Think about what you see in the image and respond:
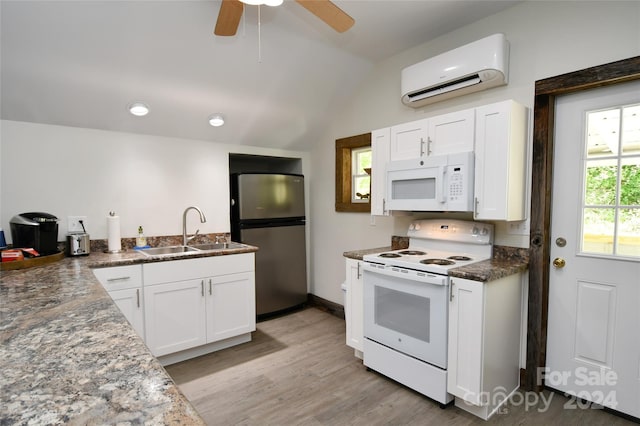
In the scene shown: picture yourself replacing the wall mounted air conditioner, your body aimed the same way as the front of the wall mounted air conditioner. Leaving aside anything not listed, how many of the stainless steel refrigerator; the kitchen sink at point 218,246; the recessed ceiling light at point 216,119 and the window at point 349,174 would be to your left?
0

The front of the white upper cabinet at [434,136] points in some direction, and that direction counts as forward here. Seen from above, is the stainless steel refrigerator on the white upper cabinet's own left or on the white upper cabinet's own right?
on the white upper cabinet's own right

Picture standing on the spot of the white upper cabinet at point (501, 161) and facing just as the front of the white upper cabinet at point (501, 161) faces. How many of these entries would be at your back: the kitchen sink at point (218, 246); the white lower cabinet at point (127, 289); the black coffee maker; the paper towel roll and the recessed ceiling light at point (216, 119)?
0

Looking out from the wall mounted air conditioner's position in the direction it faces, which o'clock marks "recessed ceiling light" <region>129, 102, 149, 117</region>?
The recessed ceiling light is roughly at 1 o'clock from the wall mounted air conditioner.

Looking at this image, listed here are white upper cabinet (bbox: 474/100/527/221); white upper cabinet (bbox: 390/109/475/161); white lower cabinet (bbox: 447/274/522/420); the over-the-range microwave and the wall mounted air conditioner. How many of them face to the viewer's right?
0

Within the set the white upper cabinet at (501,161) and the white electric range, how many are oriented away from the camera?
0

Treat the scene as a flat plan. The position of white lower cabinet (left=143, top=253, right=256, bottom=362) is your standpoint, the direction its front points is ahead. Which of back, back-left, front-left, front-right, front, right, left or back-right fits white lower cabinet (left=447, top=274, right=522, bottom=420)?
front

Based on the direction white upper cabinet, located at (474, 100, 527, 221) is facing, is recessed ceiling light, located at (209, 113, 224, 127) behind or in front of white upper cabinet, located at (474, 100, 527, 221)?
in front

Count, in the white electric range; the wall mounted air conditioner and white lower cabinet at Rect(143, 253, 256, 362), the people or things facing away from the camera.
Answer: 0

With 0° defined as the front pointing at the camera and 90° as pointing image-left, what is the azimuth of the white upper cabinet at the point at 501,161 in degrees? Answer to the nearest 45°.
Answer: approximately 45°

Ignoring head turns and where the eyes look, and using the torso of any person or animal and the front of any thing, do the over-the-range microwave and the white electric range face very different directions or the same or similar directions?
same or similar directions

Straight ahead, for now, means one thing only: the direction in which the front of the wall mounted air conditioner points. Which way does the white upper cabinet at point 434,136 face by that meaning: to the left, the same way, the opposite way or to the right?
the same way

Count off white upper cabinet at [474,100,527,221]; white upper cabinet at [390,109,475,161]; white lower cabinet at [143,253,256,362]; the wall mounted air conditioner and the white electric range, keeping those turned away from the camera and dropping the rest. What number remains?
0

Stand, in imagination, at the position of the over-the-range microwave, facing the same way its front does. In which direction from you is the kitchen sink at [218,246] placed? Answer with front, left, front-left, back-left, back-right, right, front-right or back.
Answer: front-right

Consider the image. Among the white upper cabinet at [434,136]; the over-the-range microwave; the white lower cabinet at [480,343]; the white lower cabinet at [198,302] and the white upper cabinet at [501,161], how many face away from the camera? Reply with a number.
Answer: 0

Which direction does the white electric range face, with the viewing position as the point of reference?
facing the viewer and to the left of the viewer

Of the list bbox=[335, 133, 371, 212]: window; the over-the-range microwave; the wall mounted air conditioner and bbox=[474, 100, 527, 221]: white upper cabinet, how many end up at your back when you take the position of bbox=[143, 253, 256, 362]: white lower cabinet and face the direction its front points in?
0

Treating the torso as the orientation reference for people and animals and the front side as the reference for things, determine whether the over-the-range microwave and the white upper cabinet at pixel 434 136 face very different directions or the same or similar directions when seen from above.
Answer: same or similar directions

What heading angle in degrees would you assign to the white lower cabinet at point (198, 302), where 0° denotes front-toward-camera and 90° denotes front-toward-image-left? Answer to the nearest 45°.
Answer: approximately 315°

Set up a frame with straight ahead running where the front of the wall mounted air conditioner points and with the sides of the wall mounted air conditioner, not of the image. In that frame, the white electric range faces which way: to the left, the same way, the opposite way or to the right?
the same way
